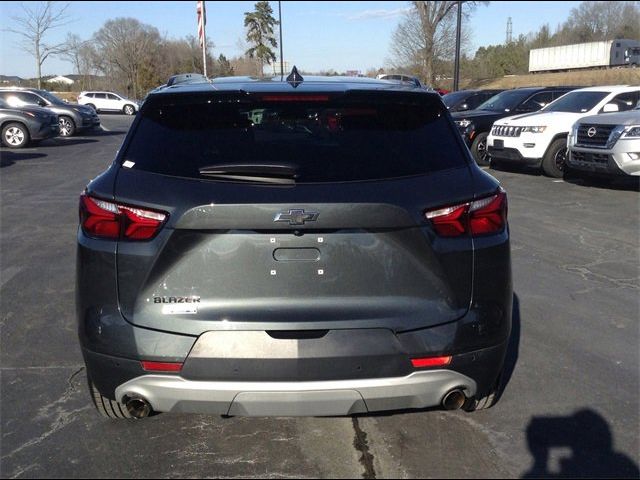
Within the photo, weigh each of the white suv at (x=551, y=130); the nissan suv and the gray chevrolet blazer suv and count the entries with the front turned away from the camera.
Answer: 1

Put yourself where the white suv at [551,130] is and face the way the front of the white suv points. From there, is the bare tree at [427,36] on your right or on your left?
on your right

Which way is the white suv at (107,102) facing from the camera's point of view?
to the viewer's right

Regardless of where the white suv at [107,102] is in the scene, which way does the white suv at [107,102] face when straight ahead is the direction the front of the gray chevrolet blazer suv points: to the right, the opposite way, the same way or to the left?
to the right

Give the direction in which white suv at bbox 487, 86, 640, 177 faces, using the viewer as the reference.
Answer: facing the viewer and to the left of the viewer

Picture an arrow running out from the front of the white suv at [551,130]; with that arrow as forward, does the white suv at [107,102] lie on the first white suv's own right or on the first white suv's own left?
on the first white suv's own right

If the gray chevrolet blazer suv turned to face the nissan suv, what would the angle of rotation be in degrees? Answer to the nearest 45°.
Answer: approximately 45° to its right

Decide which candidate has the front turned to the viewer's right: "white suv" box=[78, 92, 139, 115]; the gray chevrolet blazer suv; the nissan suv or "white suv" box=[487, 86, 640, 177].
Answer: "white suv" box=[78, 92, 139, 115]

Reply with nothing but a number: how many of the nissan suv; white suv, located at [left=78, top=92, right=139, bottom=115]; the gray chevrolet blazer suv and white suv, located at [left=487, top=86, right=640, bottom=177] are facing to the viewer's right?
1

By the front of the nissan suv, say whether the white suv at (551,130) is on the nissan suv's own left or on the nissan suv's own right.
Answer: on the nissan suv's own right

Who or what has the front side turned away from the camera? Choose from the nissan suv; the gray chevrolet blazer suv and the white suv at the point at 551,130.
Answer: the gray chevrolet blazer suv

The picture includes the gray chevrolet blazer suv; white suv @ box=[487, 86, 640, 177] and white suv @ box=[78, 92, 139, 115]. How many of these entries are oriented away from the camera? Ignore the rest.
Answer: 1

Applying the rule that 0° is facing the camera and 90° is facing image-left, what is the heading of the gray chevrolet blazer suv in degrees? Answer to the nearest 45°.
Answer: approximately 180°

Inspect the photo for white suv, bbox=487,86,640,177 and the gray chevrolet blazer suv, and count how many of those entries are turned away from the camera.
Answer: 1
